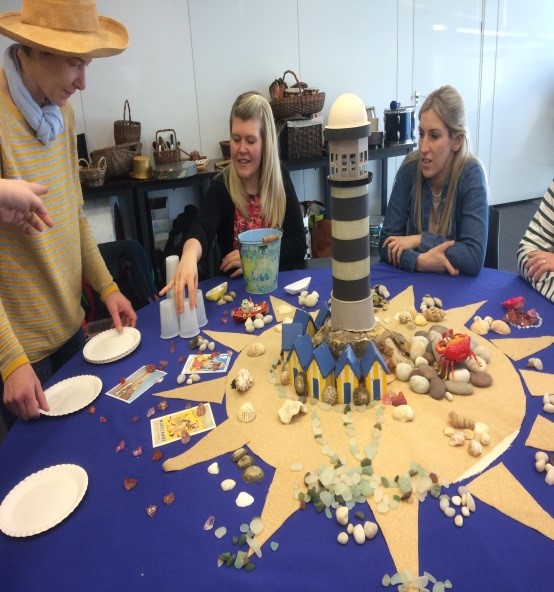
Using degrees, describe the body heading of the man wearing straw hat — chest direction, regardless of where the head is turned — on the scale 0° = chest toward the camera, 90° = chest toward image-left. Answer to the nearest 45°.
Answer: approximately 315°

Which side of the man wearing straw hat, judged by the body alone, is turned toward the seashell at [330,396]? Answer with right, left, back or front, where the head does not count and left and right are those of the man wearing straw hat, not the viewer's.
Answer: front

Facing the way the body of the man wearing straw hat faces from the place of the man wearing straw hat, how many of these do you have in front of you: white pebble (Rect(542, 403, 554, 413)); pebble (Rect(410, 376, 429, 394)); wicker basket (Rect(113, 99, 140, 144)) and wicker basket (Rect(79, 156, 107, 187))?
2

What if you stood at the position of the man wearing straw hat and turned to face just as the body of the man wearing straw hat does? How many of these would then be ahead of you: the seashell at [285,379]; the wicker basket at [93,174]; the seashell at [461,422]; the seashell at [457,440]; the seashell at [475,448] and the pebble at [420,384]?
5

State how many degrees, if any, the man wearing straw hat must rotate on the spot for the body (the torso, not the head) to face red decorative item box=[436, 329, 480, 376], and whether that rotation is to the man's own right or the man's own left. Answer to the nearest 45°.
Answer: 0° — they already face it

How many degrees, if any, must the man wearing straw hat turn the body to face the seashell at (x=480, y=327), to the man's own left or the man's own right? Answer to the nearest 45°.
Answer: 0° — they already face it

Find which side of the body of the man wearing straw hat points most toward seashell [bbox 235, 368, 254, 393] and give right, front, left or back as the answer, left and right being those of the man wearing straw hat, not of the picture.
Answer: front

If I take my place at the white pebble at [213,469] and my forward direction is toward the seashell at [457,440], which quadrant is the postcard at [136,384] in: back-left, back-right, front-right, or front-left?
back-left

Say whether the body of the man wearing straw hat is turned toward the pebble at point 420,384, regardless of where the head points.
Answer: yes

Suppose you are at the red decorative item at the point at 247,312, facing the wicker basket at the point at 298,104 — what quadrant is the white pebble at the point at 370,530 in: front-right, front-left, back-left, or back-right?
back-right

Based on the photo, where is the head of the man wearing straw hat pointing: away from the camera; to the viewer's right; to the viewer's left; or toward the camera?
to the viewer's right

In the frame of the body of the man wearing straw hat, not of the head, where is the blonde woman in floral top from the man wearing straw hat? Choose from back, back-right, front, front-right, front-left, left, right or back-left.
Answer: left

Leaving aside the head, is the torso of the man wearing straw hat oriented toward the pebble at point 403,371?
yes
